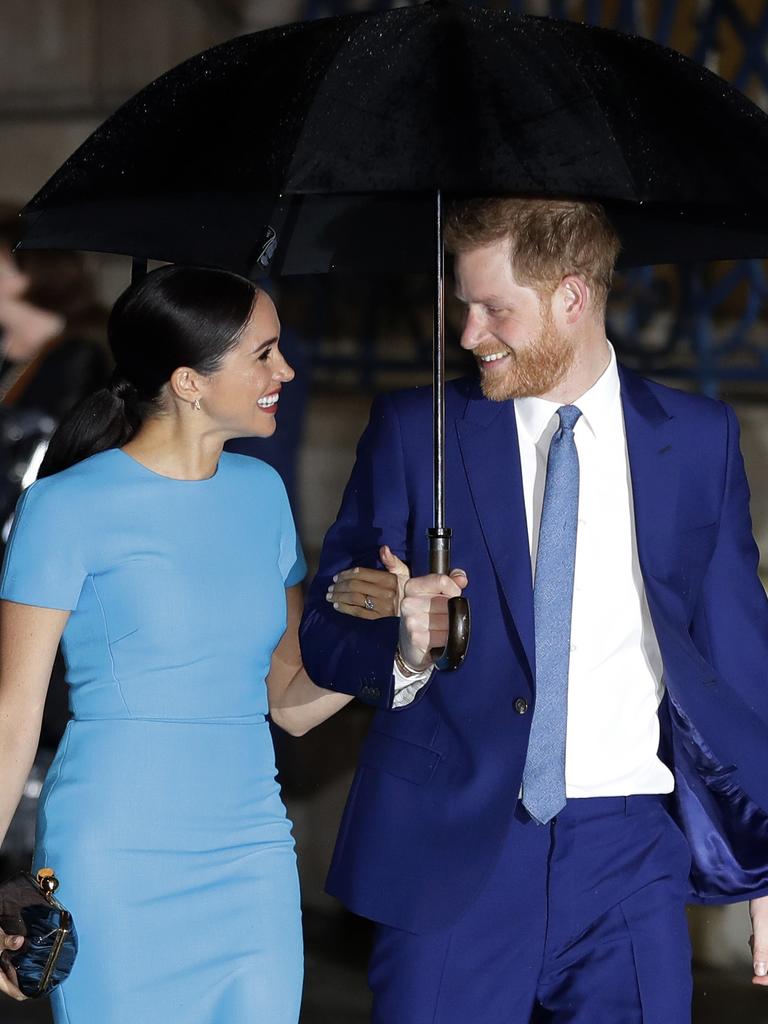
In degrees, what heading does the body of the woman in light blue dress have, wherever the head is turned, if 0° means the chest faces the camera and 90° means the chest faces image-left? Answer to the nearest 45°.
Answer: approximately 315°

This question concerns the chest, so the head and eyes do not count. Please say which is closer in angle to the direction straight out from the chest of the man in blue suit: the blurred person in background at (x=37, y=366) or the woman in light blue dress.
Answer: the woman in light blue dress

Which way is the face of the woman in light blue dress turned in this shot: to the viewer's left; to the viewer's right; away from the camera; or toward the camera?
to the viewer's right

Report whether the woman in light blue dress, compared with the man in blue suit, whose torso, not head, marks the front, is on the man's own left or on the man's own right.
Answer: on the man's own right
